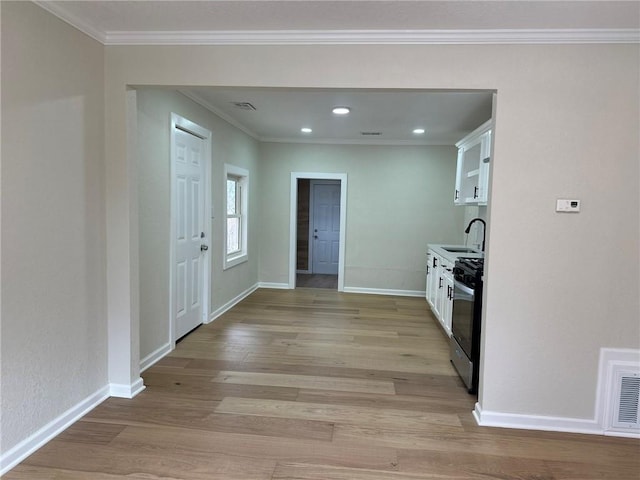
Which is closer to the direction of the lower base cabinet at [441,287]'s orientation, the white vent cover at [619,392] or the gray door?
the gray door

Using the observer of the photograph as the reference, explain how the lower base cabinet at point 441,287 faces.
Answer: facing to the left of the viewer

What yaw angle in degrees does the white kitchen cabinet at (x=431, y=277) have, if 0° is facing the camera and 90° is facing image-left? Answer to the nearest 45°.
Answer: approximately 90°

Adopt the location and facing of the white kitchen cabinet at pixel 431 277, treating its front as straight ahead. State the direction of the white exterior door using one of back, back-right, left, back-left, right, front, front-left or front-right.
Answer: front-left

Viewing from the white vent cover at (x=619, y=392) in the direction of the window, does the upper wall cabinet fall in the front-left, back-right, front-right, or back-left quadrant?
front-right

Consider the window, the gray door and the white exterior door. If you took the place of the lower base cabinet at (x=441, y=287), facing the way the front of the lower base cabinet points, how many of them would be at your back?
0

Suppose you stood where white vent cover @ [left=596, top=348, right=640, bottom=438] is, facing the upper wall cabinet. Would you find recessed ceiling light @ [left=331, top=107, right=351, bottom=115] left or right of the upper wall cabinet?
left

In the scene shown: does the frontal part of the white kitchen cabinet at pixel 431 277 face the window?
yes

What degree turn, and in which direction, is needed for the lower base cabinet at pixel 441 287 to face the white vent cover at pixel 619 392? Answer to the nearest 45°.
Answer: approximately 135° to its left

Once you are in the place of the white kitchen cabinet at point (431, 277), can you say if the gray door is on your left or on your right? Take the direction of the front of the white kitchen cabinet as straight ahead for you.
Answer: on your right

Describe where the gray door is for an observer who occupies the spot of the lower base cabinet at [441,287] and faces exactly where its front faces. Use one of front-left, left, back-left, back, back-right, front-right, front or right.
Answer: front-right

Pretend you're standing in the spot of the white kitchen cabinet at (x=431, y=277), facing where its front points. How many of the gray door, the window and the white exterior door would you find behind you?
0

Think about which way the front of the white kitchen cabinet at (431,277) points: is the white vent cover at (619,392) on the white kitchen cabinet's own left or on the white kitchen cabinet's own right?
on the white kitchen cabinet's own left
